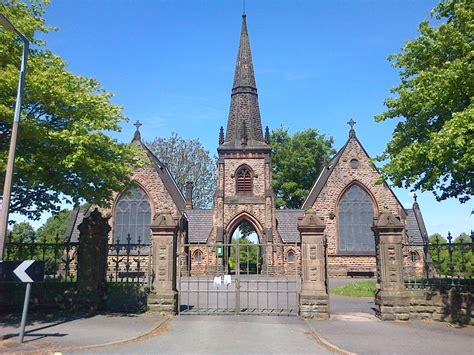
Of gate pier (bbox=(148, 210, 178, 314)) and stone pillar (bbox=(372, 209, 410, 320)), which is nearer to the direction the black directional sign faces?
the stone pillar

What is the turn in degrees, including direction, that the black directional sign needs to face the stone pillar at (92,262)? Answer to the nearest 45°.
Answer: approximately 135° to its left

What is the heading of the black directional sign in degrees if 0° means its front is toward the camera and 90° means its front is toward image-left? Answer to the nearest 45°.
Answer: approximately 0°

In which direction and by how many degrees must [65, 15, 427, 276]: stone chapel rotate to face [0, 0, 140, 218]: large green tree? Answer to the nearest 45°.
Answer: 0° — it already faces it

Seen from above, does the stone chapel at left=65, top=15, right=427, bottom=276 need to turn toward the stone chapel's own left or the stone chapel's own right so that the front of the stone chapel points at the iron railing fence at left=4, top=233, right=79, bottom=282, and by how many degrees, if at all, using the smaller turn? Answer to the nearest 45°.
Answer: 0° — it already faces it

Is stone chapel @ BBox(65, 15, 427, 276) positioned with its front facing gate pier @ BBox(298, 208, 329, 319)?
yes

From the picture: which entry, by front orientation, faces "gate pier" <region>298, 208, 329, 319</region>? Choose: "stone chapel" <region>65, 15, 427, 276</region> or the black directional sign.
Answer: the stone chapel

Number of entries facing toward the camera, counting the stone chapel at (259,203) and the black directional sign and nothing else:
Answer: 2

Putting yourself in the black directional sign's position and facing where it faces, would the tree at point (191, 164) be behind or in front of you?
behind
